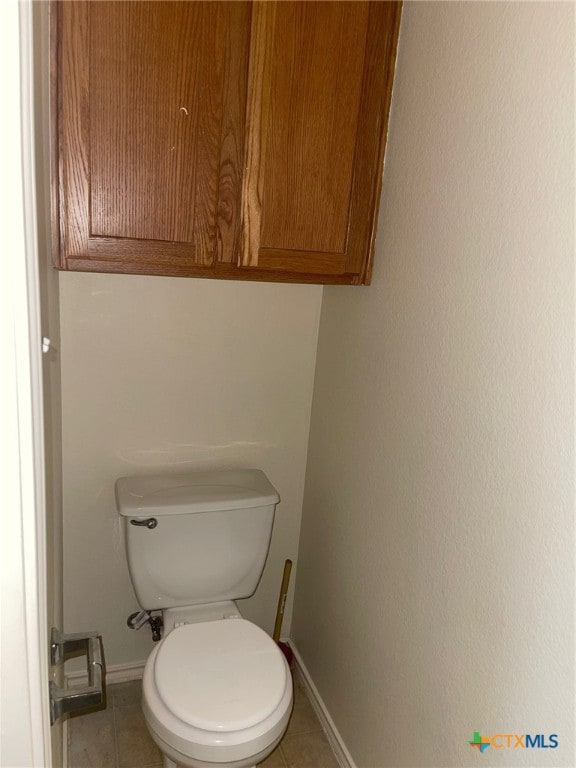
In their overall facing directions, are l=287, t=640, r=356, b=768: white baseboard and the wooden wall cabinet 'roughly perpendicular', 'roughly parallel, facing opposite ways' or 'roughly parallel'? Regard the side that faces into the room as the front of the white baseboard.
roughly perpendicular

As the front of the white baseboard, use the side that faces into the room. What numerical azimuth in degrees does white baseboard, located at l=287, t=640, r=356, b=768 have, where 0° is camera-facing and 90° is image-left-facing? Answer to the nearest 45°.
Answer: approximately 90°

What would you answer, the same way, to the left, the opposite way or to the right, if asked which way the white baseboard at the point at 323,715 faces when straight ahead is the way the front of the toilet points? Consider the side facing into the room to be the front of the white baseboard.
to the right

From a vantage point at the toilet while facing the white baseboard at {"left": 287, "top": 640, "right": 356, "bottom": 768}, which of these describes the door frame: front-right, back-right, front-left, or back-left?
back-right

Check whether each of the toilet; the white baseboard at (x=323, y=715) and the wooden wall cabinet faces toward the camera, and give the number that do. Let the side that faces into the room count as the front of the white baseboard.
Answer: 2

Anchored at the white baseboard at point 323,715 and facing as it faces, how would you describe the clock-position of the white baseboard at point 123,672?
the white baseboard at point 123,672 is roughly at 12 o'clock from the white baseboard at point 323,715.

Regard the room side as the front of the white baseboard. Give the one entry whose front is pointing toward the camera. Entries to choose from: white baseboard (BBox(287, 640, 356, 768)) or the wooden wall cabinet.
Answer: the wooden wall cabinet

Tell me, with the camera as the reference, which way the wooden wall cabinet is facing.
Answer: facing the viewer

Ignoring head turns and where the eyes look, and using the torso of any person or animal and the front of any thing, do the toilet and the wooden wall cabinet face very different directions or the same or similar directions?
same or similar directions
